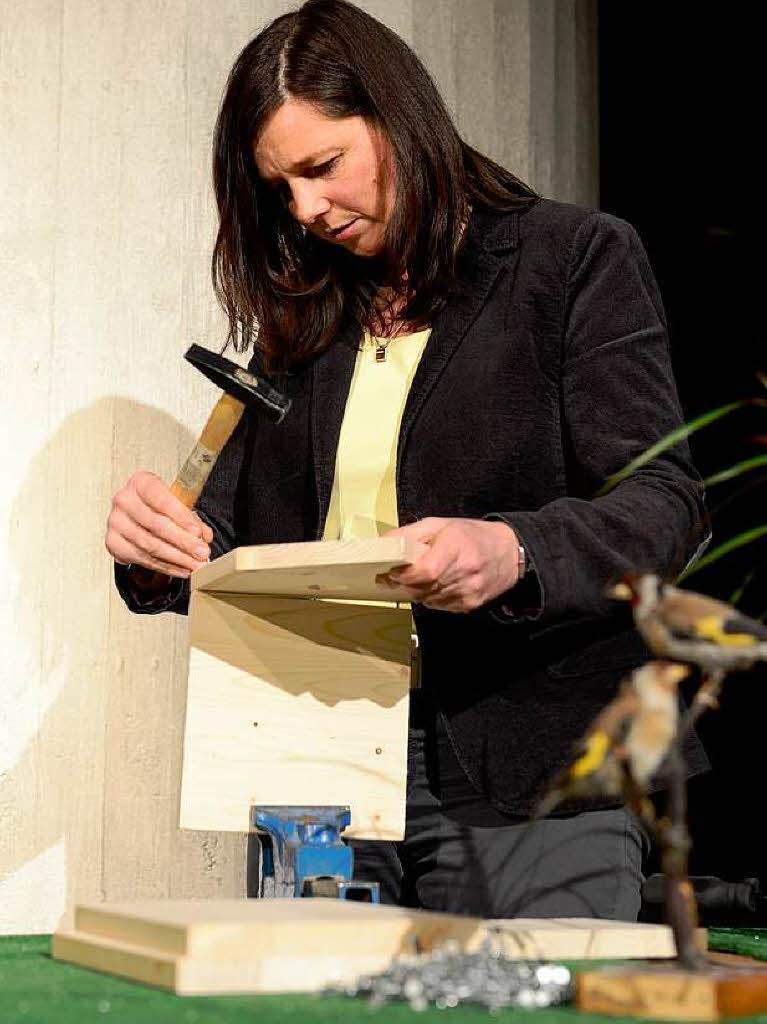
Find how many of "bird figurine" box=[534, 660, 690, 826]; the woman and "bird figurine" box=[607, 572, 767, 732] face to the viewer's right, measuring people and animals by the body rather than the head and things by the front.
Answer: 1

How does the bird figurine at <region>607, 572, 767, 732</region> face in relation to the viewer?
to the viewer's left

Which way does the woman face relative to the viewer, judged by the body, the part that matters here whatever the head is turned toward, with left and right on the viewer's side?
facing the viewer and to the left of the viewer

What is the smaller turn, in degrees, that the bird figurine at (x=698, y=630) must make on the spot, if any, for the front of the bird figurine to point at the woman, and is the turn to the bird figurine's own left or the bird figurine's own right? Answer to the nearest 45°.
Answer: approximately 90° to the bird figurine's own right

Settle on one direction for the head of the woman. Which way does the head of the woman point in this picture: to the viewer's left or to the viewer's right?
to the viewer's left

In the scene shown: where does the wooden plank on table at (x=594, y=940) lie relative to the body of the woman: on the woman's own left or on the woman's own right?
on the woman's own left

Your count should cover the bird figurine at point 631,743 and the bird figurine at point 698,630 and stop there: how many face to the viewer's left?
1

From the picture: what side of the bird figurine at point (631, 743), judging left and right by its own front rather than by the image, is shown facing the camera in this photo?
right

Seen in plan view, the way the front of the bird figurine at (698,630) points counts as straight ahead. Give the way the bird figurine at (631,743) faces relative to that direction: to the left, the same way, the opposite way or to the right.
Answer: the opposite way

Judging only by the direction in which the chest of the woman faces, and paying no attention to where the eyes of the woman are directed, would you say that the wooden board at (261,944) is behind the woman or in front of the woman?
in front
